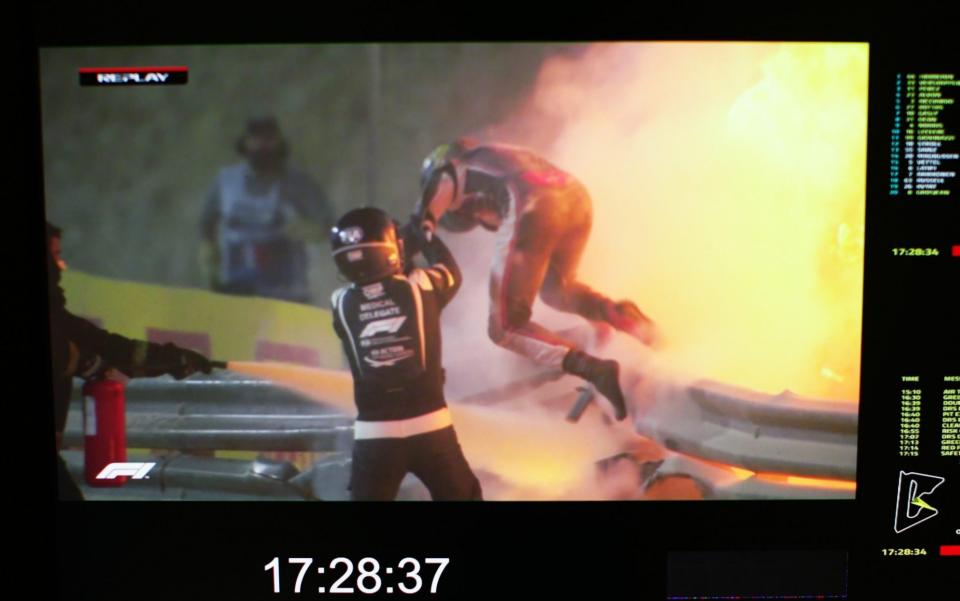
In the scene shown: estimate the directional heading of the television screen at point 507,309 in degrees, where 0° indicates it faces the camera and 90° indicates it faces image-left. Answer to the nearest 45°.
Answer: approximately 0°
